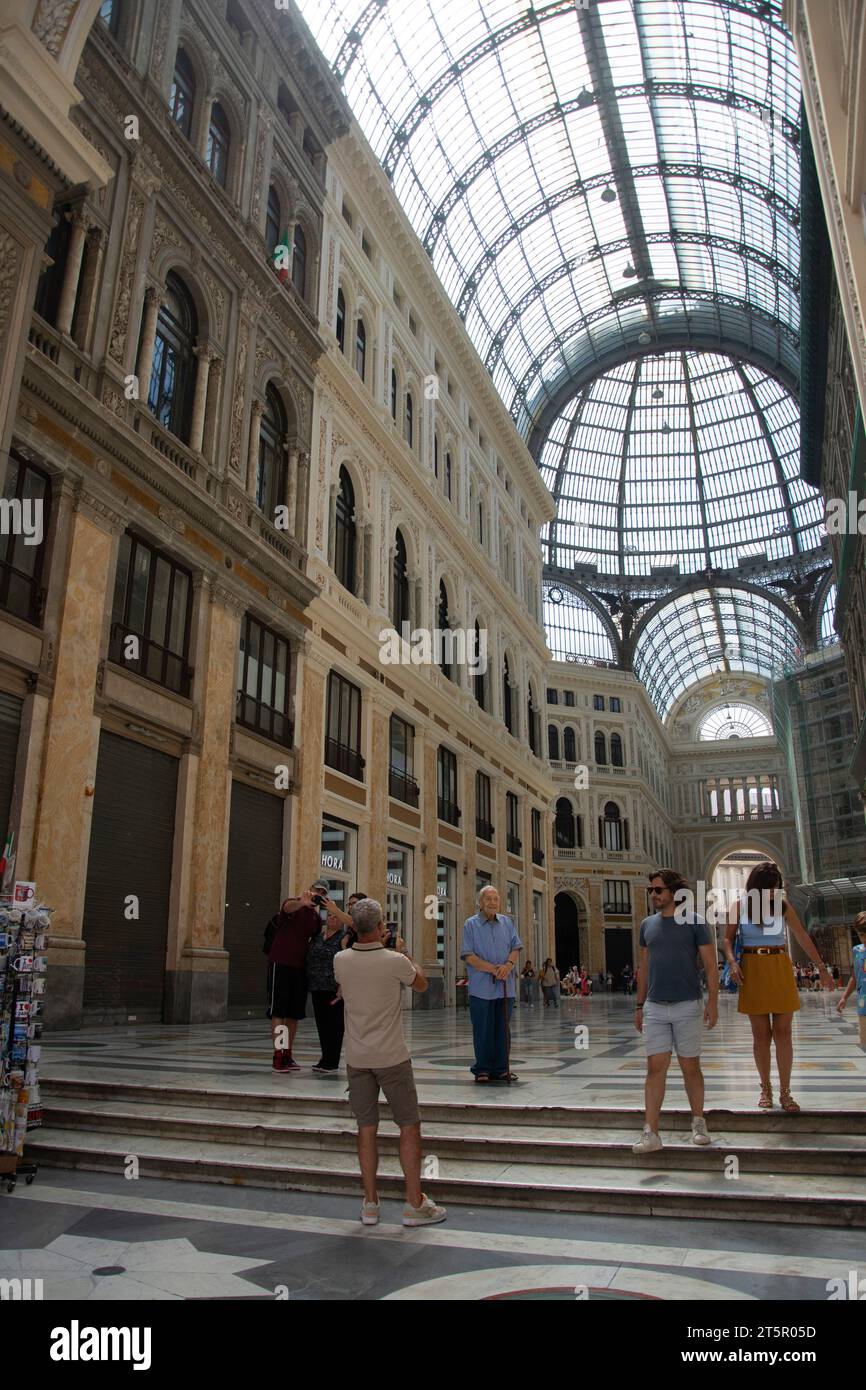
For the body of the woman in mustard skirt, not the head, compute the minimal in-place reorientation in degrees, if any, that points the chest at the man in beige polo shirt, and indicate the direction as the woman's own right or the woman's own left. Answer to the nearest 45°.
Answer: approximately 45° to the woman's own right

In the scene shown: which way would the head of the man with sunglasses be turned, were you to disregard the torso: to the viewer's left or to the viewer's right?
to the viewer's left

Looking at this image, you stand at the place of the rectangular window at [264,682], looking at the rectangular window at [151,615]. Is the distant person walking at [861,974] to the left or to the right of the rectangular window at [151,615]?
left

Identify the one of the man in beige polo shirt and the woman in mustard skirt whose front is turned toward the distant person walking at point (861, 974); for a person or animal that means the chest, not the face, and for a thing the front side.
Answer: the man in beige polo shirt

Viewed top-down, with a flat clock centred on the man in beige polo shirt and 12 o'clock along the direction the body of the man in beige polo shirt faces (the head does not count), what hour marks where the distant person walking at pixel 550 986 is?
The distant person walking is roughly at 11 o'clock from the man in beige polo shirt.

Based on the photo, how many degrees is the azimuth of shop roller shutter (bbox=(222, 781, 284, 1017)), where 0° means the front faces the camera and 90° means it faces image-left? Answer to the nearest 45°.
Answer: approximately 315°

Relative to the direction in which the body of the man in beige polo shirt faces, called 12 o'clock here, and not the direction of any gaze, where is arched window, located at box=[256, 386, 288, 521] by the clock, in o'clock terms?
The arched window is roughly at 10 o'clock from the man in beige polo shirt.

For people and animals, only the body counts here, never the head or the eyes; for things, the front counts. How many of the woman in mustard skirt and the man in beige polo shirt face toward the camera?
1

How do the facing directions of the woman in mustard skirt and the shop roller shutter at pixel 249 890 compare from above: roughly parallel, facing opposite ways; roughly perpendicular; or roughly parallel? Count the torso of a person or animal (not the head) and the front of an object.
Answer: roughly perpendicular
